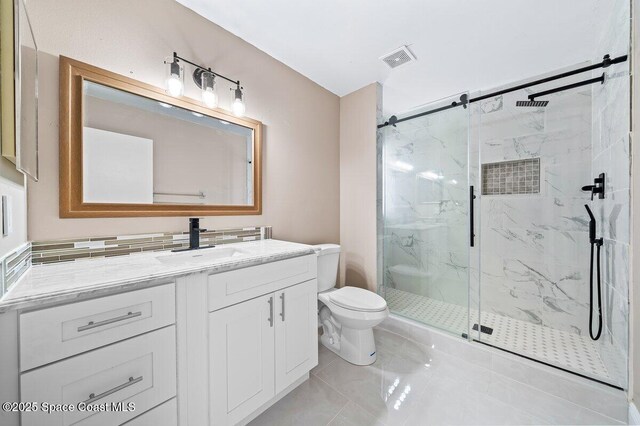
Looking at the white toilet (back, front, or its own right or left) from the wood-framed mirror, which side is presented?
right

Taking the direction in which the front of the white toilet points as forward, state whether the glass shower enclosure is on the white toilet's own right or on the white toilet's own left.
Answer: on the white toilet's own left

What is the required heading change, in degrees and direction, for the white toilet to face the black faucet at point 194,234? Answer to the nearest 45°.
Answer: approximately 90° to its right

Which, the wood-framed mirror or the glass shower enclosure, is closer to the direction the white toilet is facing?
the glass shower enclosure

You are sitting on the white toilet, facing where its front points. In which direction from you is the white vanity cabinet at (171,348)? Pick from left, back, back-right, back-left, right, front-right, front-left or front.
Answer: right

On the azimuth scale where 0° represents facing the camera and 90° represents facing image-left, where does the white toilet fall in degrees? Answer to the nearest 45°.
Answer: approximately 315°
